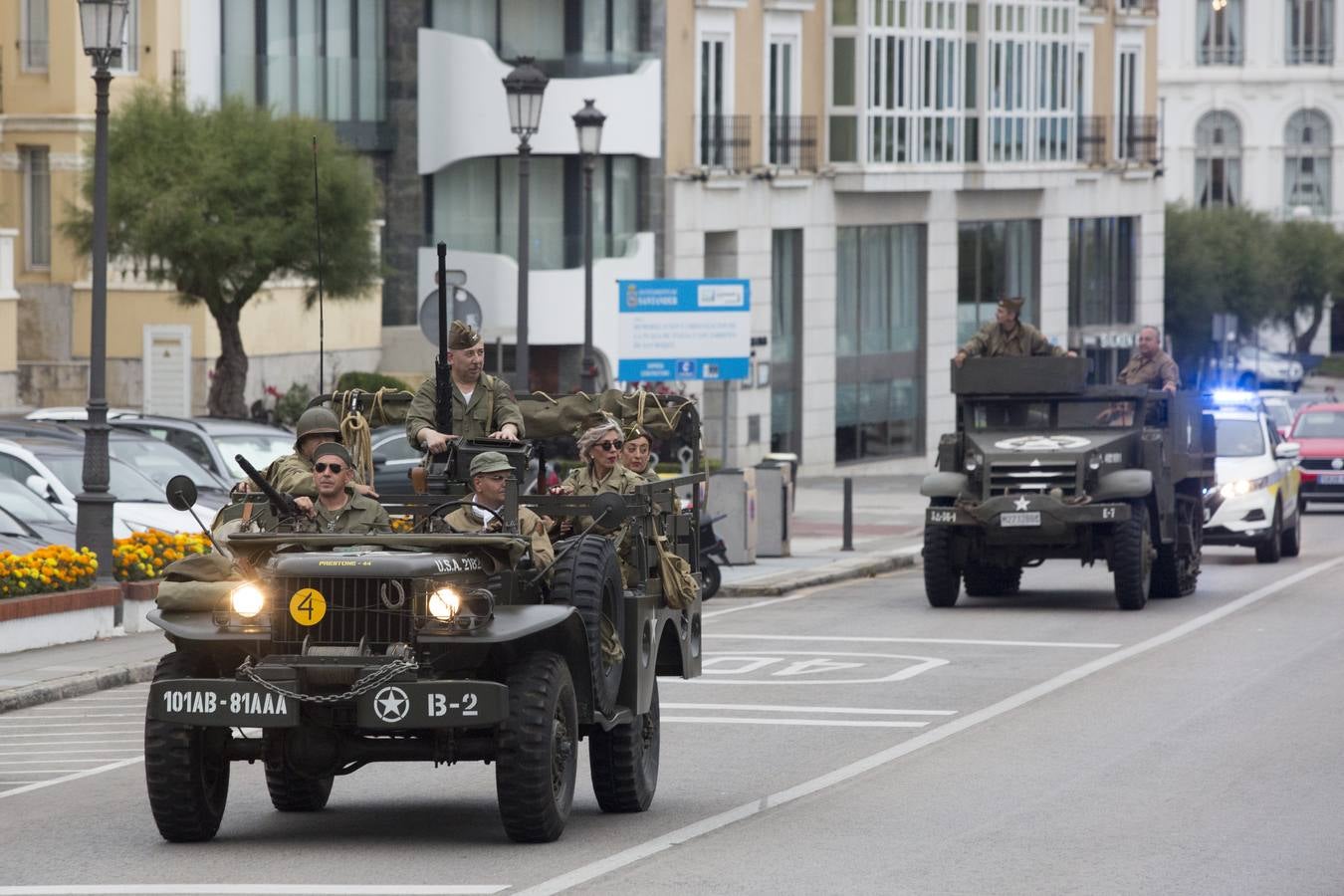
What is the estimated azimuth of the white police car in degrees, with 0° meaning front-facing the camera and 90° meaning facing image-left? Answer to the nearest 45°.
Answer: approximately 45°

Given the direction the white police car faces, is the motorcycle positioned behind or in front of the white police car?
in front

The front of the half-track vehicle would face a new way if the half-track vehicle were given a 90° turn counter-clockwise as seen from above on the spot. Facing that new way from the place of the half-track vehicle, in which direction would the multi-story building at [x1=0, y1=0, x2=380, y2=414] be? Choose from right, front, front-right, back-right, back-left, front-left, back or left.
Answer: back-left

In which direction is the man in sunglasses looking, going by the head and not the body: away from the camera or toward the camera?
toward the camera

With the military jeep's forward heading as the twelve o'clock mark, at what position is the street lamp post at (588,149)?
The street lamp post is roughly at 6 o'clock from the military jeep.

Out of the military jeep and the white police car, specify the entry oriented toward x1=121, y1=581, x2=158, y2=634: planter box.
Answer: the white police car

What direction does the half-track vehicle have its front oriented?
toward the camera

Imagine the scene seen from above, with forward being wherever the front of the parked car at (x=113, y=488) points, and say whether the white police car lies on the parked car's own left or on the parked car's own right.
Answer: on the parked car's own left

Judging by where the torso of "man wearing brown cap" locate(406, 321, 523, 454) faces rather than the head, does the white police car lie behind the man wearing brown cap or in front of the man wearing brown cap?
behind

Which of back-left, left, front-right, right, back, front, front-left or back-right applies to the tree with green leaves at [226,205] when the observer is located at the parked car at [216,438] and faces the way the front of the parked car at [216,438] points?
back-left

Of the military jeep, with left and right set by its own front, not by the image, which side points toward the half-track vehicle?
back
